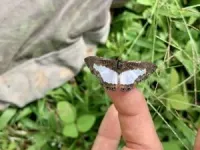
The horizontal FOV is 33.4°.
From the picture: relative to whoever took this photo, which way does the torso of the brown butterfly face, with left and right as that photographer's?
facing away from the viewer
